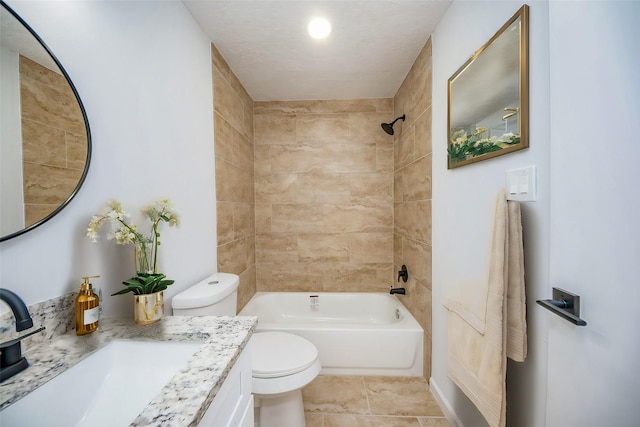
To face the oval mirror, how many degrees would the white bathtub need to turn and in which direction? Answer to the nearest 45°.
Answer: approximately 45° to its right

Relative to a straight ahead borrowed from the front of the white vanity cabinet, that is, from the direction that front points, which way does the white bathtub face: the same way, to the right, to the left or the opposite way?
to the right

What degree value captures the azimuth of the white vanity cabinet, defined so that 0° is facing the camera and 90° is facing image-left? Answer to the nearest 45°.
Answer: approximately 270°

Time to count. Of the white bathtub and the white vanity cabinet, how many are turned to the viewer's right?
1

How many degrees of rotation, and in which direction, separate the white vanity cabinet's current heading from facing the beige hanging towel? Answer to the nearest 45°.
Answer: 0° — it already faces it

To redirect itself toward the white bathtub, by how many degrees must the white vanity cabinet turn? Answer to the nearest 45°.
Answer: approximately 45° to its left

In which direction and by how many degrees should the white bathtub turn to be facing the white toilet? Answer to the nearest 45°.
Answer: approximately 45° to its right
